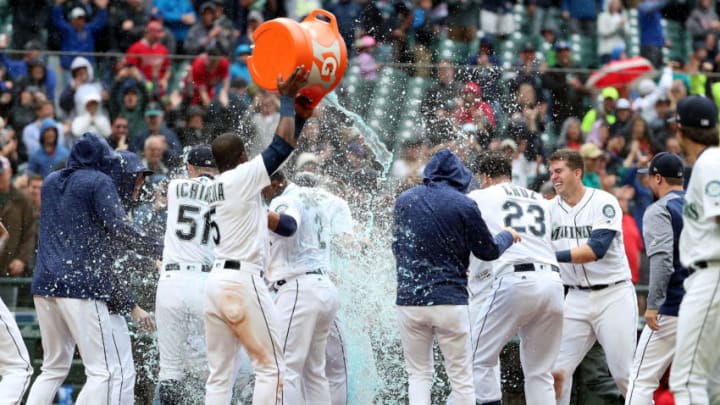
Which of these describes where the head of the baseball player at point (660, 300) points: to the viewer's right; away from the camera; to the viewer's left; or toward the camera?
to the viewer's left

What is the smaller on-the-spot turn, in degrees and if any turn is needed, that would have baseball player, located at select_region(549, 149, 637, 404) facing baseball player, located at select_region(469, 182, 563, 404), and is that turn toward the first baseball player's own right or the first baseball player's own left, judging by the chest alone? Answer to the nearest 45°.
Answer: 0° — they already face them

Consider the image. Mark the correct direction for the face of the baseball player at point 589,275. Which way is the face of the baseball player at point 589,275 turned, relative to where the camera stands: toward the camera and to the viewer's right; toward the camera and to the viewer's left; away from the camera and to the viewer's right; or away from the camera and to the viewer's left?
toward the camera and to the viewer's left

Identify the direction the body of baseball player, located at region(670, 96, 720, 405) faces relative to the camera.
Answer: to the viewer's left

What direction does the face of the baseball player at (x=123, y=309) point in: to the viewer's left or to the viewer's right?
to the viewer's right

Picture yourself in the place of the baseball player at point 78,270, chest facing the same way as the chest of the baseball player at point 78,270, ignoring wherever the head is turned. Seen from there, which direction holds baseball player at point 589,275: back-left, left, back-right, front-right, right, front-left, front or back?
front-right

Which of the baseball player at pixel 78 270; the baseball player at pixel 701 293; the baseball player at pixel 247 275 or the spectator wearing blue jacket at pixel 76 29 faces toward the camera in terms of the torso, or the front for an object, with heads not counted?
the spectator wearing blue jacket

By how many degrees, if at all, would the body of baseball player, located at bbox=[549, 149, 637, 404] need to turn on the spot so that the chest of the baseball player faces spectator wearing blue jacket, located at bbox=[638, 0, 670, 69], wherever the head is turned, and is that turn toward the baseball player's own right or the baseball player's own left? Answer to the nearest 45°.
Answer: approximately 135° to the baseball player's own right

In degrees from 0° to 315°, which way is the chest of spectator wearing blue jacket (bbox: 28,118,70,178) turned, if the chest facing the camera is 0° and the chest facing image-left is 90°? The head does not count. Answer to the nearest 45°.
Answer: approximately 0°

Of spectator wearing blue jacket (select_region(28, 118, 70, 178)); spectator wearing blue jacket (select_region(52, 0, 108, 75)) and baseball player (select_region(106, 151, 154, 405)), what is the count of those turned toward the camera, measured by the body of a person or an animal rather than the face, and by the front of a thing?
2

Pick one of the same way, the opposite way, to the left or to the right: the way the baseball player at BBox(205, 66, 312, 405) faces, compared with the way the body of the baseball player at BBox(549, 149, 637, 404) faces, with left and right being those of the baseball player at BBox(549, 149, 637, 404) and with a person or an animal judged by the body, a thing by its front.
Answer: the opposite way

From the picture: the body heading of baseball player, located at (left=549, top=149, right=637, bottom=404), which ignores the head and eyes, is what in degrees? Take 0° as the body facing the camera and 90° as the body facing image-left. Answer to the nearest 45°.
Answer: approximately 45°

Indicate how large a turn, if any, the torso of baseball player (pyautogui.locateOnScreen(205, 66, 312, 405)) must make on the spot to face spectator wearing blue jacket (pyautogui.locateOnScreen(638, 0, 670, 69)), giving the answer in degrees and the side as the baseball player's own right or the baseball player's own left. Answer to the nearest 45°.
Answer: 0° — they already face them
